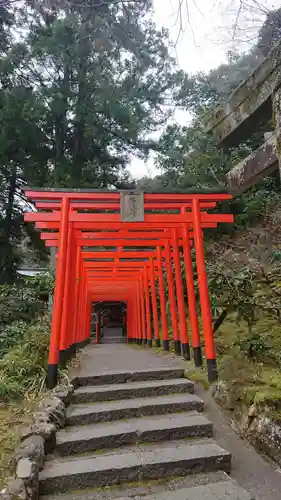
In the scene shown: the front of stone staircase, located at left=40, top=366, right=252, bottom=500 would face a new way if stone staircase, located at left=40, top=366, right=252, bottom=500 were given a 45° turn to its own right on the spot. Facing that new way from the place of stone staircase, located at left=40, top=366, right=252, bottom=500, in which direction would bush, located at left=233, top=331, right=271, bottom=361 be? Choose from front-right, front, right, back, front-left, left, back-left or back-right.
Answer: back

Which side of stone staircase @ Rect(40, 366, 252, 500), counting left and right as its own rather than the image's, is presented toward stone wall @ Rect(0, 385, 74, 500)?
right

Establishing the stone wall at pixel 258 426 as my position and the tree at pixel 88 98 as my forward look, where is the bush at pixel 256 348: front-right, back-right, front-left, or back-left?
front-right

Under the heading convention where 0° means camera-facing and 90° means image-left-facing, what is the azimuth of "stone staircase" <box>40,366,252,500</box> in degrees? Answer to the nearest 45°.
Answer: approximately 0°

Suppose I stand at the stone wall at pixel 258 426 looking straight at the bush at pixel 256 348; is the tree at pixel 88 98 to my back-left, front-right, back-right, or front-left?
front-left

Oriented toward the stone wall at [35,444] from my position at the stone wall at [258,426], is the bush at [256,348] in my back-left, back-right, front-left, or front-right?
back-right

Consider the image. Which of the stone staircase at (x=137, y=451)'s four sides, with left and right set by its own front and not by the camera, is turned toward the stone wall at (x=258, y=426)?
left
